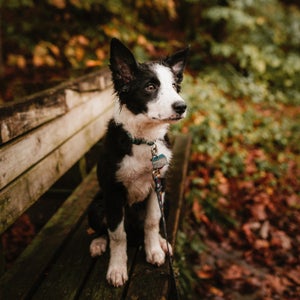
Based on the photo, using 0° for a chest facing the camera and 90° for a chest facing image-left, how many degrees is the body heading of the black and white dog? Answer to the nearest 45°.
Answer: approximately 315°

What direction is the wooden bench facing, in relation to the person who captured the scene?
facing to the right of the viewer
